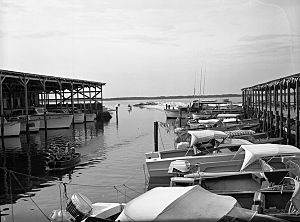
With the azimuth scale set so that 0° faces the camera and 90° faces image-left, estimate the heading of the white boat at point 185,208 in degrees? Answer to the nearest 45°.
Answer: approximately 270°

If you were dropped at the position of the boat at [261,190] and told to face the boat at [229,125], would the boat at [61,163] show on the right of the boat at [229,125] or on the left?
left

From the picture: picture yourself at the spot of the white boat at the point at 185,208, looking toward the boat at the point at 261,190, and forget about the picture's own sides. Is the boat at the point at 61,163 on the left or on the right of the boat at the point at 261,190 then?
left

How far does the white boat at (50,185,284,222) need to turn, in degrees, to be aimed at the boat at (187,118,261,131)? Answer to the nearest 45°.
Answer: approximately 90° to its left

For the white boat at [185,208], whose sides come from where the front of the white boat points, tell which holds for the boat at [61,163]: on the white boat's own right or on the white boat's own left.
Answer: on the white boat's own left

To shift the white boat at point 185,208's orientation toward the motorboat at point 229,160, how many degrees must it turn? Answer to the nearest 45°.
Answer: approximately 90° to its left

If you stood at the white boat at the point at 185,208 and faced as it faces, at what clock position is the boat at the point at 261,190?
The boat is roughly at 10 o'clock from the white boat.
